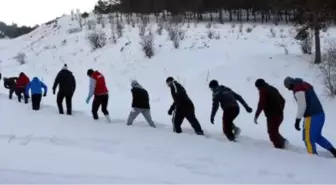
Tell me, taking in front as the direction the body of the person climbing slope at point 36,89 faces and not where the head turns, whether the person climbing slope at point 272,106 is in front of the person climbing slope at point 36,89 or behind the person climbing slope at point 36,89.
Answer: behind

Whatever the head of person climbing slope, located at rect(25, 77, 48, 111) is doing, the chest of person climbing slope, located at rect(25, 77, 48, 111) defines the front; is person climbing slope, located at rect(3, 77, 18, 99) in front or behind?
in front

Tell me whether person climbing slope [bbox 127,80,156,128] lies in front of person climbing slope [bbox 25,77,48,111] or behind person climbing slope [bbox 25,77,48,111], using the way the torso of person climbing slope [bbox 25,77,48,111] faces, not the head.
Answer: behind

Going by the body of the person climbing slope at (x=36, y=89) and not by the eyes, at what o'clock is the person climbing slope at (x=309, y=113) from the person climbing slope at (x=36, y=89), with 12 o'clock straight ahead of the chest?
the person climbing slope at (x=309, y=113) is roughly at 5 o'clock from the person climbing slope at (x=36, y=89).

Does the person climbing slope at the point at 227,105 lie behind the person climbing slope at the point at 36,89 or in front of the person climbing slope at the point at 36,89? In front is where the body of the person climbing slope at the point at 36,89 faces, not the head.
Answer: behind

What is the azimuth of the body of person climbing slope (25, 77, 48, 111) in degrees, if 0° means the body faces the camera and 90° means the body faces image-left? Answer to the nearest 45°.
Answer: approximately 180°

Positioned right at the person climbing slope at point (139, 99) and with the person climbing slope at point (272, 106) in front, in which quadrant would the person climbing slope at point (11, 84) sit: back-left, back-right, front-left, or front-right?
back-left

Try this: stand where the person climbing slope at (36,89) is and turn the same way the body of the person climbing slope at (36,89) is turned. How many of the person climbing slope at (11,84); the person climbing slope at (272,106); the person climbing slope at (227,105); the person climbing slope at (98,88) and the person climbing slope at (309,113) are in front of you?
1

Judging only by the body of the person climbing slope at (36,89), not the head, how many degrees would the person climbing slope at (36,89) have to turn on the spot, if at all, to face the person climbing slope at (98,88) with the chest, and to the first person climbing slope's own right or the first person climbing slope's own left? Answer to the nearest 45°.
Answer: approximately 135° to the first person climbing slope's own right
